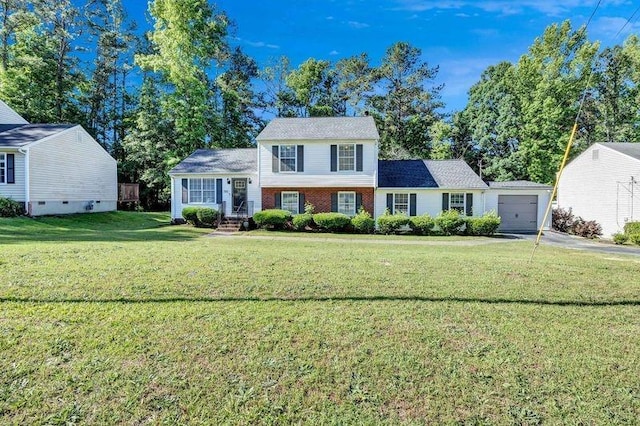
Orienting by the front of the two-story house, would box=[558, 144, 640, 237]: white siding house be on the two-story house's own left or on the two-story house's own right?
on the two-story house's own left

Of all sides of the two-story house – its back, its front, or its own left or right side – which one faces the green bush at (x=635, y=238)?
left

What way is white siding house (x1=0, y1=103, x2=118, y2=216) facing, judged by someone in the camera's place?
facing the viewer and to the left of the viewer

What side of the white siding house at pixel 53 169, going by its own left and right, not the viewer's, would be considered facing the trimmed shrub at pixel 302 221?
left

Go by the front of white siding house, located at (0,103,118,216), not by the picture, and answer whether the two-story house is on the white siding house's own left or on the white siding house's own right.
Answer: on the white siding house's own left

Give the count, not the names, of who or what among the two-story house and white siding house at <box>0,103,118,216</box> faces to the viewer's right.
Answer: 0

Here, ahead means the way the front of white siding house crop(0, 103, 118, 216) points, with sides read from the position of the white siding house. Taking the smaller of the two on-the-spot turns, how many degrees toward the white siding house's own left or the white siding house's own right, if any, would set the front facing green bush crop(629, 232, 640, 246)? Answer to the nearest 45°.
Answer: approximately 90° to the white siding house's own left

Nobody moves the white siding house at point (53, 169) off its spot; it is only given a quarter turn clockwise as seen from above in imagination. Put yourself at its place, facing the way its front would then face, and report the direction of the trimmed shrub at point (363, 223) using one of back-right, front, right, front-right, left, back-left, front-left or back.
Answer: back

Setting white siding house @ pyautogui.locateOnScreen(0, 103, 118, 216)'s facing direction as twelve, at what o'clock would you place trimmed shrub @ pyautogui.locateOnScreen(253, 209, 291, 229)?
The trimmed shrub is roughly at 9 o'clock from the white siding house.

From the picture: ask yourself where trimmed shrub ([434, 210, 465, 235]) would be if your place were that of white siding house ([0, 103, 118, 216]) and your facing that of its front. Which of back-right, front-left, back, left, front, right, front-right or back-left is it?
left

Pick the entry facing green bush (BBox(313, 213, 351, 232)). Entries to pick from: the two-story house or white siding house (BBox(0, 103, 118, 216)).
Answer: the two-story house

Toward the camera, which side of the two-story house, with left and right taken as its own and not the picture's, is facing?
front

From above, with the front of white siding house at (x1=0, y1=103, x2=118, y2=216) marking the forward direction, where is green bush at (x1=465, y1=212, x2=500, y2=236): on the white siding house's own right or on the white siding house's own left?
on the white siding house's own left

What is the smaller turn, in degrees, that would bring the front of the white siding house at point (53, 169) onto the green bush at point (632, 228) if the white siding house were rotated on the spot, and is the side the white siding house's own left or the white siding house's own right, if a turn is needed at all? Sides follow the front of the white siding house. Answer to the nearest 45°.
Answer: approximately 90° to the white siding house's own left

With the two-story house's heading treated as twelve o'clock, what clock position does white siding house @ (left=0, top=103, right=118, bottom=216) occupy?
The white siding house is roughly at 3 o'clock from the two-story house.

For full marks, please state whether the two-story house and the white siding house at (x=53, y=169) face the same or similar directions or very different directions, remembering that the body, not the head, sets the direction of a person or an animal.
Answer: same or similar directions
